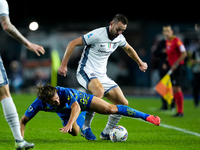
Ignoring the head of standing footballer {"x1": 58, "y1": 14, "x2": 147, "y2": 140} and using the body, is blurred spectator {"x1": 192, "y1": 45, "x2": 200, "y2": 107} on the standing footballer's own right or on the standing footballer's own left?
on the standing footballer's own left

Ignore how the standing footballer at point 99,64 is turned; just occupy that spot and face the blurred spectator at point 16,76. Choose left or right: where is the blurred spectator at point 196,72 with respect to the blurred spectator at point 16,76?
right
